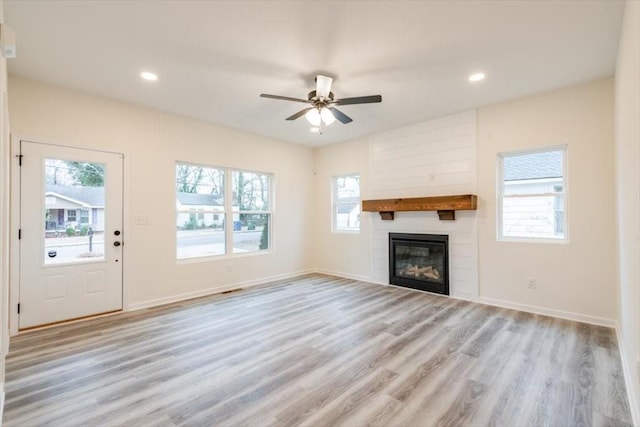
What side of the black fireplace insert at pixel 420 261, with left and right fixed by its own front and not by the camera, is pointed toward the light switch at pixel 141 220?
front

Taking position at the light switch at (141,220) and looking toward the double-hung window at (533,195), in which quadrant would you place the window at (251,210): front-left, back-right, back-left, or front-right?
front-left

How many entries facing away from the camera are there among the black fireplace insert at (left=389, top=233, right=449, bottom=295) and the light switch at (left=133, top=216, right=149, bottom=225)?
0

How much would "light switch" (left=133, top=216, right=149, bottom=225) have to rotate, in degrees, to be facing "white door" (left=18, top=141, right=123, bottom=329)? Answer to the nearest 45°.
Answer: approximately 90° to its right

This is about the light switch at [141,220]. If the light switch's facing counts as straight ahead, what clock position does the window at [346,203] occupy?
The window is roughly at 9 o'clock from the light switch.

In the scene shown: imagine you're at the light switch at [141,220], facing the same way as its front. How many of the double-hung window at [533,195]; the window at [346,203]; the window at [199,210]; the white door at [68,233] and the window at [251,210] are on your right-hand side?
1

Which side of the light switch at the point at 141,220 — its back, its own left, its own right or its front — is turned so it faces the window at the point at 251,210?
left

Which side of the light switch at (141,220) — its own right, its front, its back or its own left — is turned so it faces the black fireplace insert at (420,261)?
left

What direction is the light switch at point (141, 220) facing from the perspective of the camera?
toward the camera

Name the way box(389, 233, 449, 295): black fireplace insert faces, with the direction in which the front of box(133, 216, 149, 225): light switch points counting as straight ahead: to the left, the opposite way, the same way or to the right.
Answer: to the right

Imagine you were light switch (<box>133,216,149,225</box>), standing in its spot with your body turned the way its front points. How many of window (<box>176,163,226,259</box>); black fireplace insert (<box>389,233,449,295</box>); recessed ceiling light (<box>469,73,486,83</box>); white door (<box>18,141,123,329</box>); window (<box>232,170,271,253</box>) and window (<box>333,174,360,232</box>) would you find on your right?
1

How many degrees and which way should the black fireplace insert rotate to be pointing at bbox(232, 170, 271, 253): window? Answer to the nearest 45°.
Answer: approximately 45° to its right

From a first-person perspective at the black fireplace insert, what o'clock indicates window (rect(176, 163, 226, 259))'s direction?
The window is roughly at 1 o'clock from the black fireplace insert.

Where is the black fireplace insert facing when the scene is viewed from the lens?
facing the viewer and to the left of the viewer

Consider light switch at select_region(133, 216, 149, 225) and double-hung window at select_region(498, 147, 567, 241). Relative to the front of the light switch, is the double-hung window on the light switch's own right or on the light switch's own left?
on the light switch's own left
